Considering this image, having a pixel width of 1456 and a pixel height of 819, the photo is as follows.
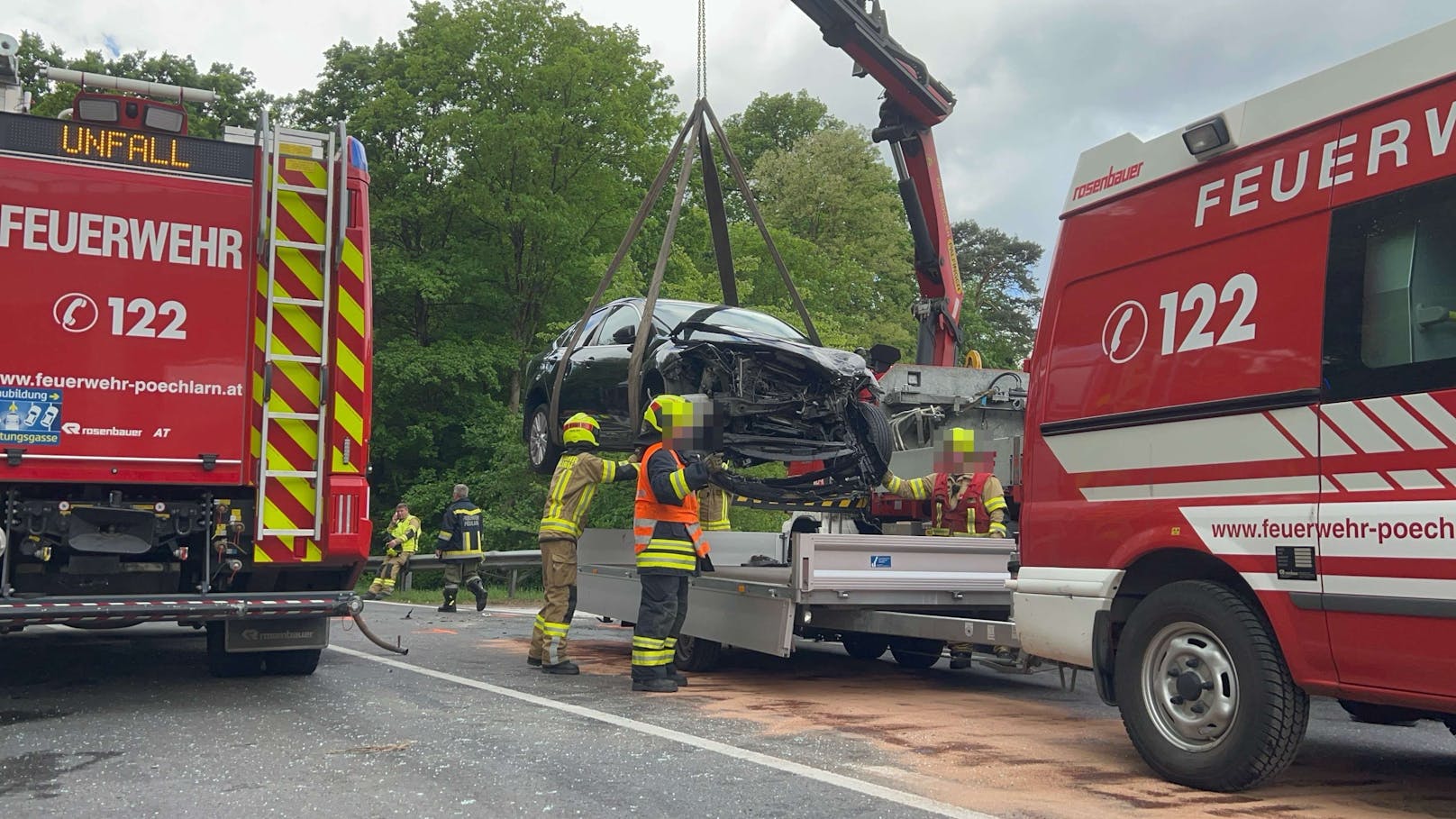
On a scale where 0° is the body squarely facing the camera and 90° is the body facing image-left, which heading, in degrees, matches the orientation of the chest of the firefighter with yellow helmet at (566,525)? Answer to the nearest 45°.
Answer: approximately 225°

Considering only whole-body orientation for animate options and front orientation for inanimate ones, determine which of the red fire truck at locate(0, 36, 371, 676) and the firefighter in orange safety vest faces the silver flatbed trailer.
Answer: the firefighter in orange safety vest

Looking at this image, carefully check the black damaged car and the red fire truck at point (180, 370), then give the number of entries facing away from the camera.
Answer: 1

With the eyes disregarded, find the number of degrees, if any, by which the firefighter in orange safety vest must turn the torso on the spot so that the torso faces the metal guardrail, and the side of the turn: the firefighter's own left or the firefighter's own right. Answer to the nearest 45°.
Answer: approximately 90° to the firefighter's own left

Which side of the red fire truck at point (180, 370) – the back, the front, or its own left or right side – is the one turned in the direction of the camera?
back

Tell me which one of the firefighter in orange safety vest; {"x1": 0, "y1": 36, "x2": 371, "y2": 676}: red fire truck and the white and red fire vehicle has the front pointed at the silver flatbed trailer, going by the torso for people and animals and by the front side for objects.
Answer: the firefighter in orange safety vest

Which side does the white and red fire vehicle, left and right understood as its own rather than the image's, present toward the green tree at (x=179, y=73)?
back

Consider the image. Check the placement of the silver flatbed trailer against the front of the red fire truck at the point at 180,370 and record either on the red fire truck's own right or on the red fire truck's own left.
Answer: on the red fire truck's own right

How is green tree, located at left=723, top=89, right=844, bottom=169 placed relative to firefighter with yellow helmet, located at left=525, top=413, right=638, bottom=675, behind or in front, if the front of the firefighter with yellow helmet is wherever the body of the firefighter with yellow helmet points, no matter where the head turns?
in front
